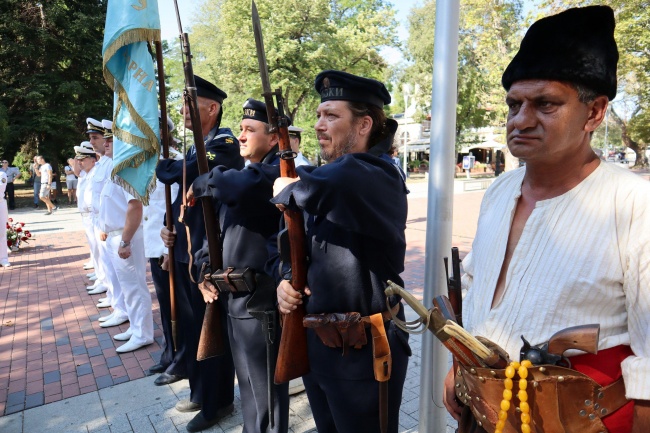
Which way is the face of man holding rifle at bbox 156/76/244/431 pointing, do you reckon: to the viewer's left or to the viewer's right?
to the viewer's left

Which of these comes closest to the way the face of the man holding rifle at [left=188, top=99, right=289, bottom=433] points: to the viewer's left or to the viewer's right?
to the viewer's left

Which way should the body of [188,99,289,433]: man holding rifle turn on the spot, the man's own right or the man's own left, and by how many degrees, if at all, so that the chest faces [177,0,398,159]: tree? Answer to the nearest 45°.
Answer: approximately 135° to the man's own right

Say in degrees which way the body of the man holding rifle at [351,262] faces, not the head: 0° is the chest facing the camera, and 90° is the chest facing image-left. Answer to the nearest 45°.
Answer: approximately 45°

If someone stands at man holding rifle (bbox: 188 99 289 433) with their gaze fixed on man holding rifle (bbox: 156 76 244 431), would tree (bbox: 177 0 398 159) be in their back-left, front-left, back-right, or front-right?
front-right

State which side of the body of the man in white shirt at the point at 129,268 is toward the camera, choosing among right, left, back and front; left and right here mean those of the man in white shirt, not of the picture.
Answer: left

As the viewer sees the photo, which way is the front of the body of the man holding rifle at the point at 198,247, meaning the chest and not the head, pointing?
to the viewer's left

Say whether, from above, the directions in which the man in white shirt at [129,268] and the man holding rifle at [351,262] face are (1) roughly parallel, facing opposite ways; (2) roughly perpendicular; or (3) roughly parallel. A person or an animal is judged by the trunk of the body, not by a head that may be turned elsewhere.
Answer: roughly parallel

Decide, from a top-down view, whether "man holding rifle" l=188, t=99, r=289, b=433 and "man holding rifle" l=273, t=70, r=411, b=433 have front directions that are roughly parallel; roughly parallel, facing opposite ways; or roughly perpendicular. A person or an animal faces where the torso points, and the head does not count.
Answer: roughly parallel

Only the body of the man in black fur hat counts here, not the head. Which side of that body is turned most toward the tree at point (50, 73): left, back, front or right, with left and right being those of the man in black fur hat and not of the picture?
right
